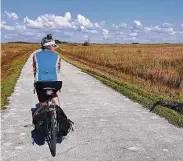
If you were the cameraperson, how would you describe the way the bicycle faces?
facing away from the viewer

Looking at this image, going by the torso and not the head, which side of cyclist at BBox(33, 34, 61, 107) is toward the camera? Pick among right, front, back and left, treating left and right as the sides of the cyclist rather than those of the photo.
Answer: back
